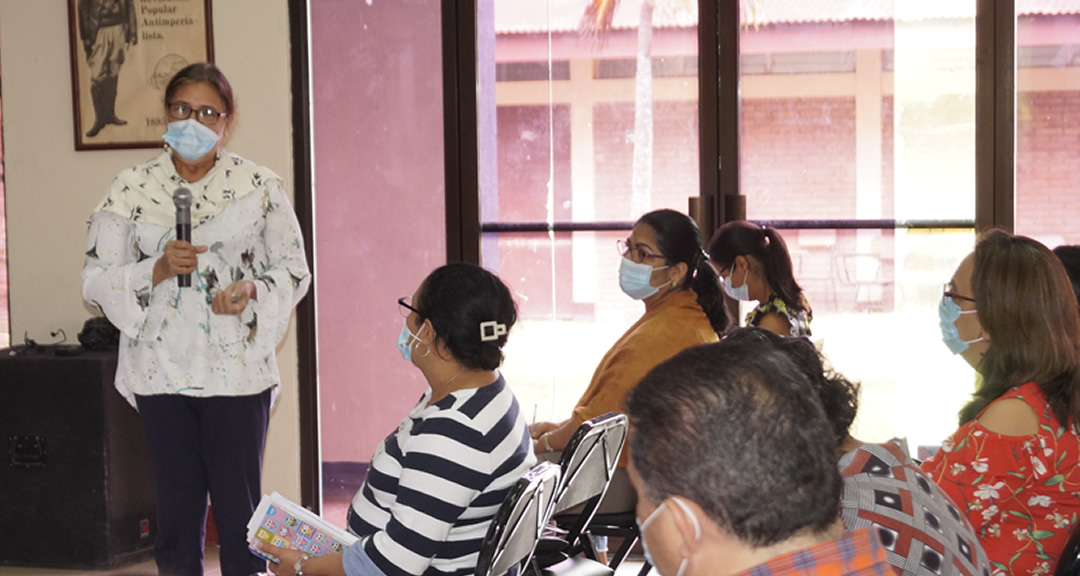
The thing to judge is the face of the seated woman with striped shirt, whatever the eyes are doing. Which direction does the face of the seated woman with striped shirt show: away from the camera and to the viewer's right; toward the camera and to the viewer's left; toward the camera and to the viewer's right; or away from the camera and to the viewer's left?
away from the camera and to the viewer's left

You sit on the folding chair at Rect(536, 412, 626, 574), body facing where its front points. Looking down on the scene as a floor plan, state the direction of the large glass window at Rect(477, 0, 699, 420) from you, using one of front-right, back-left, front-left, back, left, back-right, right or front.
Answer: front-right

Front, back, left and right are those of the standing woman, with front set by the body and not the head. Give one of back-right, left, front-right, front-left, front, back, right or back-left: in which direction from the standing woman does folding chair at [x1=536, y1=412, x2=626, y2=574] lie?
front-left

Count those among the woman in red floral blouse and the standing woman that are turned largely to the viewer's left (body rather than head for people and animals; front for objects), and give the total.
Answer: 1

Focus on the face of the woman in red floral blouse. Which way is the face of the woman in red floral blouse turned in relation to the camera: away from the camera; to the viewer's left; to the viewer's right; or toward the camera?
to the viewer's left

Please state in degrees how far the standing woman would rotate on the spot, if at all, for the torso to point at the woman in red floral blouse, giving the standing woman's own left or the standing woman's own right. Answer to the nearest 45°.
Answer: approximately 45° to the standing woman's own left

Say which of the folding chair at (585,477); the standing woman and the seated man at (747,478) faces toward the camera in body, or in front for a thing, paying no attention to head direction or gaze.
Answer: the standing woman

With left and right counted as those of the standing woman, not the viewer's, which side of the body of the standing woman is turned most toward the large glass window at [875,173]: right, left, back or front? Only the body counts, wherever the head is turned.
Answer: left

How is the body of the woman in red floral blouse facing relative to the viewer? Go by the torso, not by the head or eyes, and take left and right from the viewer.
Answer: facing to the left of the viewer

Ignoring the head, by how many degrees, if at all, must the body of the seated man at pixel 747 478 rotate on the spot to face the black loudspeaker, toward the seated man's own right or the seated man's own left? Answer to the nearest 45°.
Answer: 0° — they already face it

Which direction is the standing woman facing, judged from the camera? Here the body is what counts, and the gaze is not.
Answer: toward the camera

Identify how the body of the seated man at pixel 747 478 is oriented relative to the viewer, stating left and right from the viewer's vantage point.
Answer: facing away from the viewer and to the left of the viewer

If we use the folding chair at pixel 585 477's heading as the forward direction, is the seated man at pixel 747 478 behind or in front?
behind
